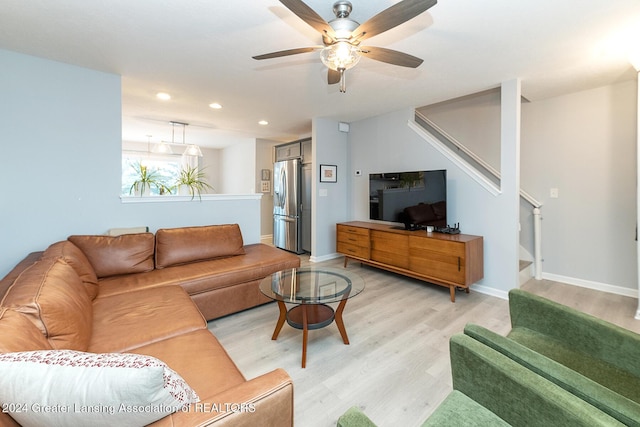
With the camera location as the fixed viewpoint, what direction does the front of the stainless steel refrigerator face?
facing the viewer and to the left of the viewer

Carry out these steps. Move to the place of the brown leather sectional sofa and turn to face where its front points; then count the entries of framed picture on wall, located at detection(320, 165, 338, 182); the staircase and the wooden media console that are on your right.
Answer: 0

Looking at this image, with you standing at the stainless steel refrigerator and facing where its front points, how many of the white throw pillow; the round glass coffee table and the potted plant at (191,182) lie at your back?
0

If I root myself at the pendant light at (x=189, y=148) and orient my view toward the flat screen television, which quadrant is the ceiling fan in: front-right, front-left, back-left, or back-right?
front-right

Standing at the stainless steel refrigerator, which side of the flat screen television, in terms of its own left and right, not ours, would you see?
right

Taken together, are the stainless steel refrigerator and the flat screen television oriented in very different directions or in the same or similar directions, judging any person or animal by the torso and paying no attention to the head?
same or similar directions

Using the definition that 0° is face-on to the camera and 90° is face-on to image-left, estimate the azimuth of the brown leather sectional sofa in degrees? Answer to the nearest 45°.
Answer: approximately 315°
